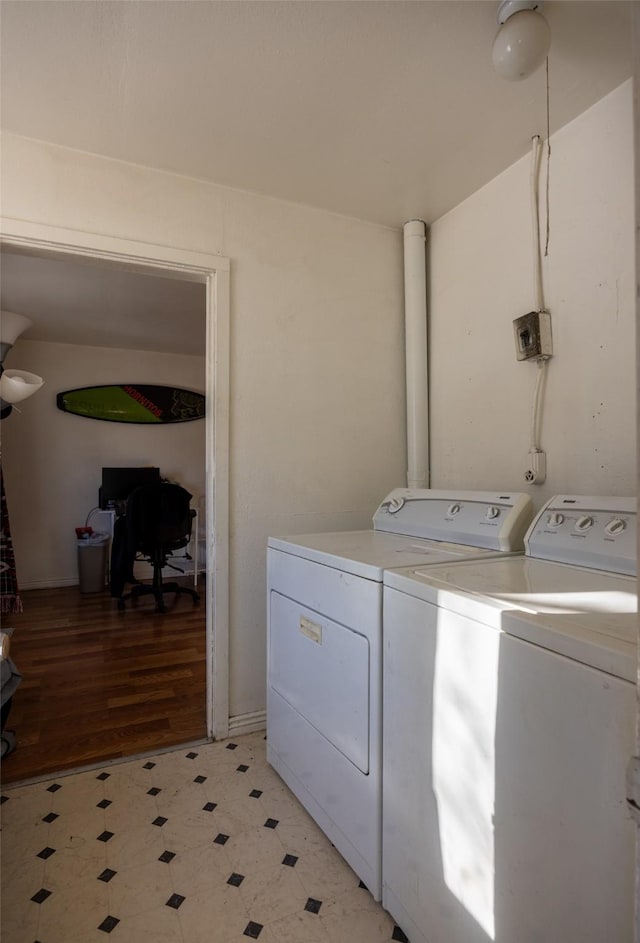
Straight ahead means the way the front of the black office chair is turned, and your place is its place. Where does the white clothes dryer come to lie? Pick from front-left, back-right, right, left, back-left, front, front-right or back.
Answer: back

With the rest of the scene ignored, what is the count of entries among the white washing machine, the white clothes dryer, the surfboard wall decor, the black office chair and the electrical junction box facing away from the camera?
1

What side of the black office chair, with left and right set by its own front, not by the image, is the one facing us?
back

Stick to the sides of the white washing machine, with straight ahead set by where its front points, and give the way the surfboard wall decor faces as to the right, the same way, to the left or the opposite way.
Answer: to the left

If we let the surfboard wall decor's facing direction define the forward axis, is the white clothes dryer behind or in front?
in front

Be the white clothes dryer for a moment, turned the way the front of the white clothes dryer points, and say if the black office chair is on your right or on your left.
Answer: on your right

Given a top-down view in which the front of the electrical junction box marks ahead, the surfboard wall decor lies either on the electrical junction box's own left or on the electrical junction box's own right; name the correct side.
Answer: on the electrical junction box's own right

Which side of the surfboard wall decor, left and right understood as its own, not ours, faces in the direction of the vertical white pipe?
front

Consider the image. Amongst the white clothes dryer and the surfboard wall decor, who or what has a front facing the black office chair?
the surfboard wall decor

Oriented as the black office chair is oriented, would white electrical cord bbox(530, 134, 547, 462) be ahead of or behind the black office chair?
behind

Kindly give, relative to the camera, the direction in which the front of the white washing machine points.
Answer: facing the viewer and to the left of the viewer

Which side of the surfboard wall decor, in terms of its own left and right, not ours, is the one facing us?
front

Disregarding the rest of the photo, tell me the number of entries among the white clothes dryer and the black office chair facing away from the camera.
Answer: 1

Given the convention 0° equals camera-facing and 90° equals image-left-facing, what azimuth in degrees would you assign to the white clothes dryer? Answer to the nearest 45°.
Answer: approximately 45°
